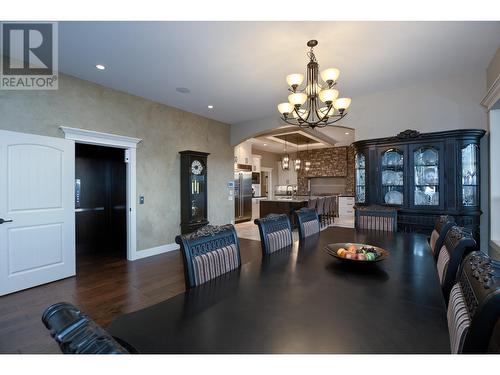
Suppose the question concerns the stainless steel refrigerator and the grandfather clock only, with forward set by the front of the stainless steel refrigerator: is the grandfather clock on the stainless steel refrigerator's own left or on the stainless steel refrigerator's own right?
on the stainless steel refrigerator's own right

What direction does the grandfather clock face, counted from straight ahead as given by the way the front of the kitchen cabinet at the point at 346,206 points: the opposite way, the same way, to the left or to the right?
to the left

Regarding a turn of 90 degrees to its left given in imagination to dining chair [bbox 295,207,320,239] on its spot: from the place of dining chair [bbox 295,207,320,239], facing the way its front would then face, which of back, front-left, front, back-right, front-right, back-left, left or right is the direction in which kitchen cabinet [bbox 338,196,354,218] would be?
front-left

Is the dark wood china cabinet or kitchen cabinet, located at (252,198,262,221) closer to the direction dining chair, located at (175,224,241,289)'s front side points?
the dark wood china cabinet

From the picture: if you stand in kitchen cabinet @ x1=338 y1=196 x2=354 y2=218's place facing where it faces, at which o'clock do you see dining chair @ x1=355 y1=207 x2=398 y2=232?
The dining chair is roughly at 12 o'clock from the kitchen cabinet.

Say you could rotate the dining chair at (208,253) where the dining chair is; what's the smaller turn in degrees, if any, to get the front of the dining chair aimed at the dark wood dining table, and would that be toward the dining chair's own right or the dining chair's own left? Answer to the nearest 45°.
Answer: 0° — it already faces it

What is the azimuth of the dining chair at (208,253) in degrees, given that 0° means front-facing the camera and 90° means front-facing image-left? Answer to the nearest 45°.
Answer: approximately 315°

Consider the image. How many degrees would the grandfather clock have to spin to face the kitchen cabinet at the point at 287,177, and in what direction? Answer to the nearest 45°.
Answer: approximately 90° to its left

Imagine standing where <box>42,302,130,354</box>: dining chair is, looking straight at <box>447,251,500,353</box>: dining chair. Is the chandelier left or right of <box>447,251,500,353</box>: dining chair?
left
